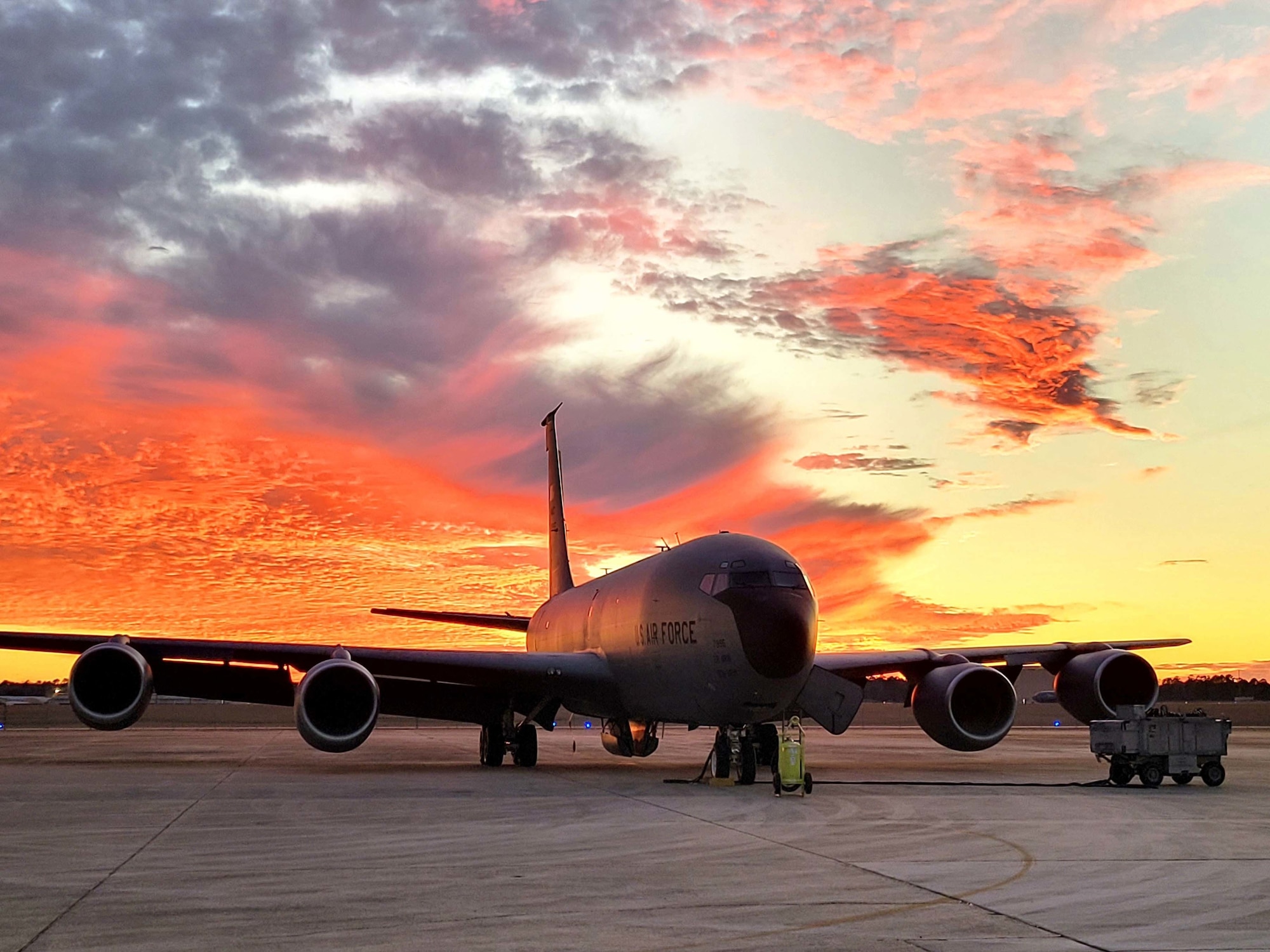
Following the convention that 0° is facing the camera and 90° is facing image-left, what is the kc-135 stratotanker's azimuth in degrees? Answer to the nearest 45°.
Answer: approximately 315°

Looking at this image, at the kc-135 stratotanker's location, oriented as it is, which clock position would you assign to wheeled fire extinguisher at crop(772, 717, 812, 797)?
The wheeled fire extinguisher is roughly at 1 o'clock from the kc-135 stratotanker.
